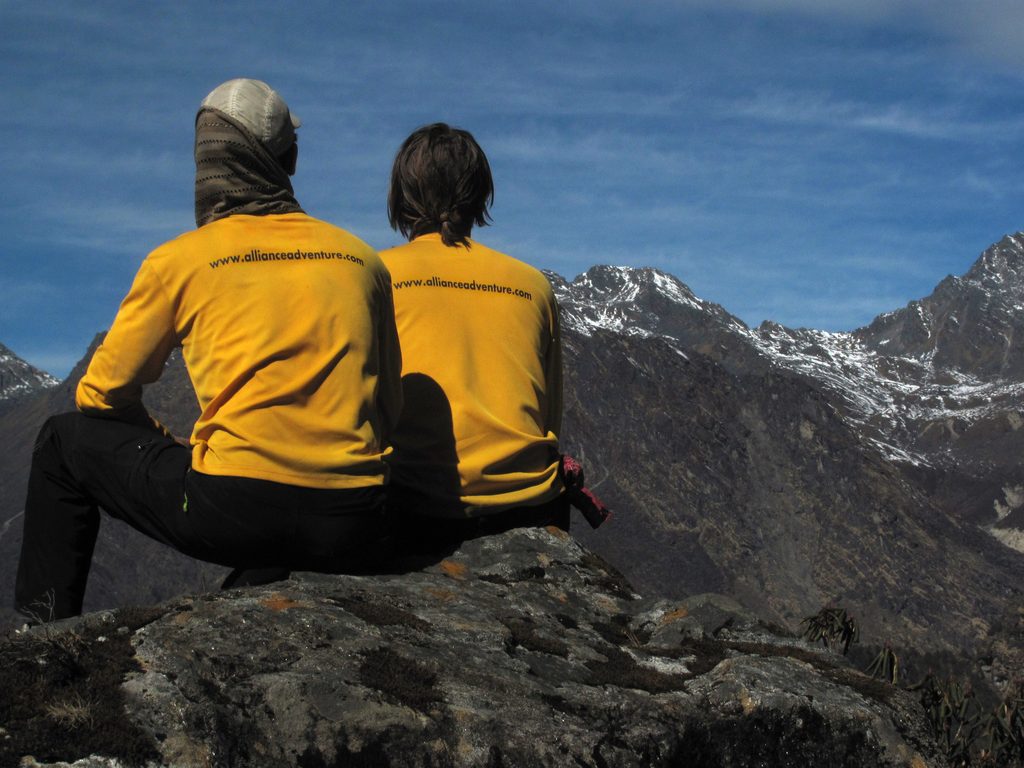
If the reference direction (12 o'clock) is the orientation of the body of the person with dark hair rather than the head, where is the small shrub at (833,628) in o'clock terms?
The small shrub is roughly at 2 o'clock from the person with dark hair.

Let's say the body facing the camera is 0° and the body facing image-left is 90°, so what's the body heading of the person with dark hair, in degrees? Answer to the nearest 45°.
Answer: approximately 180°

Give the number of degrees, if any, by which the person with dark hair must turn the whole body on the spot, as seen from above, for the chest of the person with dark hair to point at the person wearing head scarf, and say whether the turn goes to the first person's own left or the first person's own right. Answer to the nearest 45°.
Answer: approximately 135° to the first person's own left

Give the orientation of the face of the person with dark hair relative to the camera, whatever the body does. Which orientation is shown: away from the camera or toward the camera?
away from the camera
